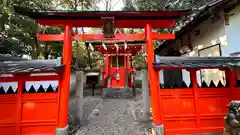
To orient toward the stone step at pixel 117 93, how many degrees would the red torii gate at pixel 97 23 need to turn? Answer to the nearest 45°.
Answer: approximately 180°

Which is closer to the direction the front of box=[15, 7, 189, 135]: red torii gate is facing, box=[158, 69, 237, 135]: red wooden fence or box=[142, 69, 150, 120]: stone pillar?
the red wooden fence

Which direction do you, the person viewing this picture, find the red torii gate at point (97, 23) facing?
facing the viewer

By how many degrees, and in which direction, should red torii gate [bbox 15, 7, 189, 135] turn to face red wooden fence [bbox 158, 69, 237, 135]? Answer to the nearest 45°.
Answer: approximately 90° to its left
